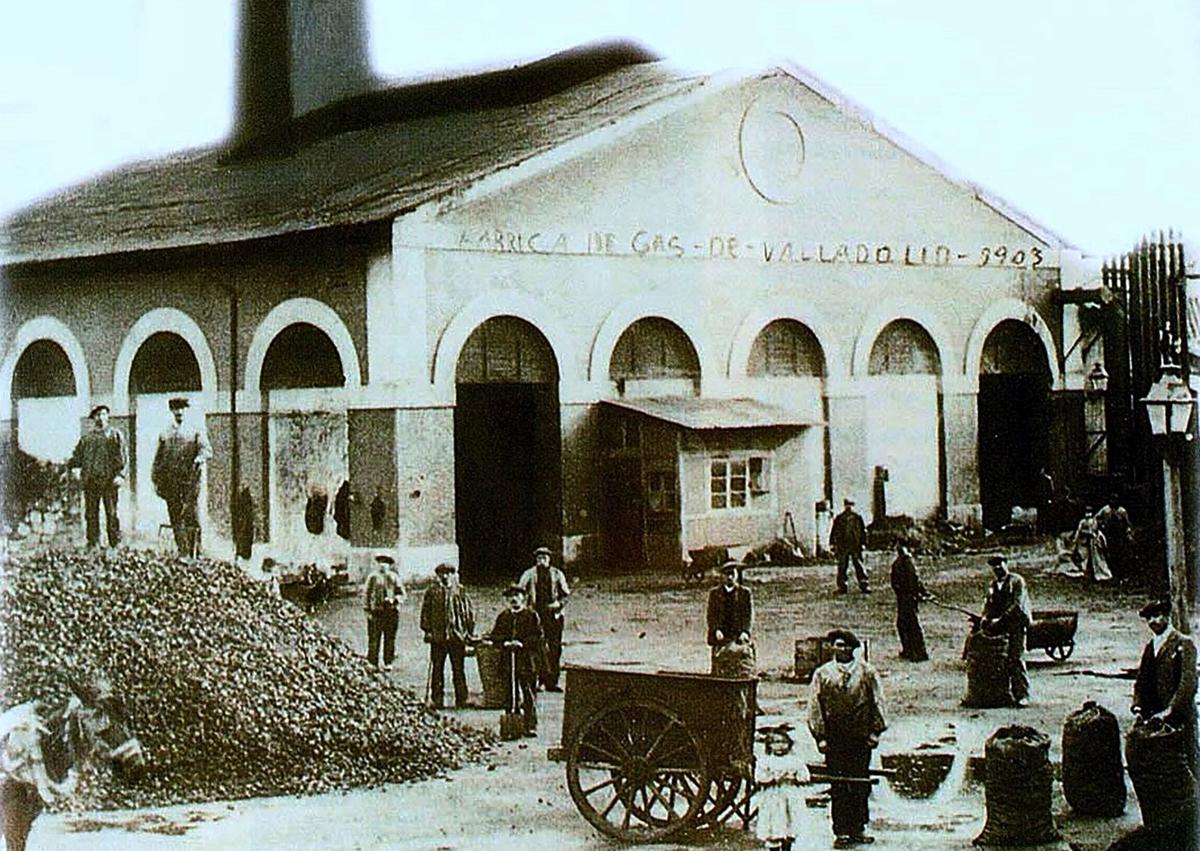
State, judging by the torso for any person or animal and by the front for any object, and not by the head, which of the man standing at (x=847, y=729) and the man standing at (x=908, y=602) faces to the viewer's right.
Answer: the man standing at (x=908, y=602)

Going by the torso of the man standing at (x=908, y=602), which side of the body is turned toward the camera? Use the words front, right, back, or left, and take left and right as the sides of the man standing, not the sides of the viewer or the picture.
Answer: right

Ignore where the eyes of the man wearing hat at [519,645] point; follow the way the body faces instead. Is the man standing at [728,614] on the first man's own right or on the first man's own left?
on the first man's own left

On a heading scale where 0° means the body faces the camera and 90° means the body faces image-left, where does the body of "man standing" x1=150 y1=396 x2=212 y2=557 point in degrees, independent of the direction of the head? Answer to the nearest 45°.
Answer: approximately 0°

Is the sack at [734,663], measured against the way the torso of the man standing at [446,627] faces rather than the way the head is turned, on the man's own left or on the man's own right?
on the man's own left

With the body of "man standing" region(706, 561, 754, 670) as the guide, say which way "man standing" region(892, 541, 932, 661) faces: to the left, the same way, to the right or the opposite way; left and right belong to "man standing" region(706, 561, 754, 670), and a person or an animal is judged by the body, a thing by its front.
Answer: to the left

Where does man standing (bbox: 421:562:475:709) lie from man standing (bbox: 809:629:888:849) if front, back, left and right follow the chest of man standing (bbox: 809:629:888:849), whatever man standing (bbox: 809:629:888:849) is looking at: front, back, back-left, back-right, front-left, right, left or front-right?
right

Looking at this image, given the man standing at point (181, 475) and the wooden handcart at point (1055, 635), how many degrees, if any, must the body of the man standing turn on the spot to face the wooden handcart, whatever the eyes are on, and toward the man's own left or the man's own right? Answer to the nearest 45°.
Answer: approximately 90° to the man's own left

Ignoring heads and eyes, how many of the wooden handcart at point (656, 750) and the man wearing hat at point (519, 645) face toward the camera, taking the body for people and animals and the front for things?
1
